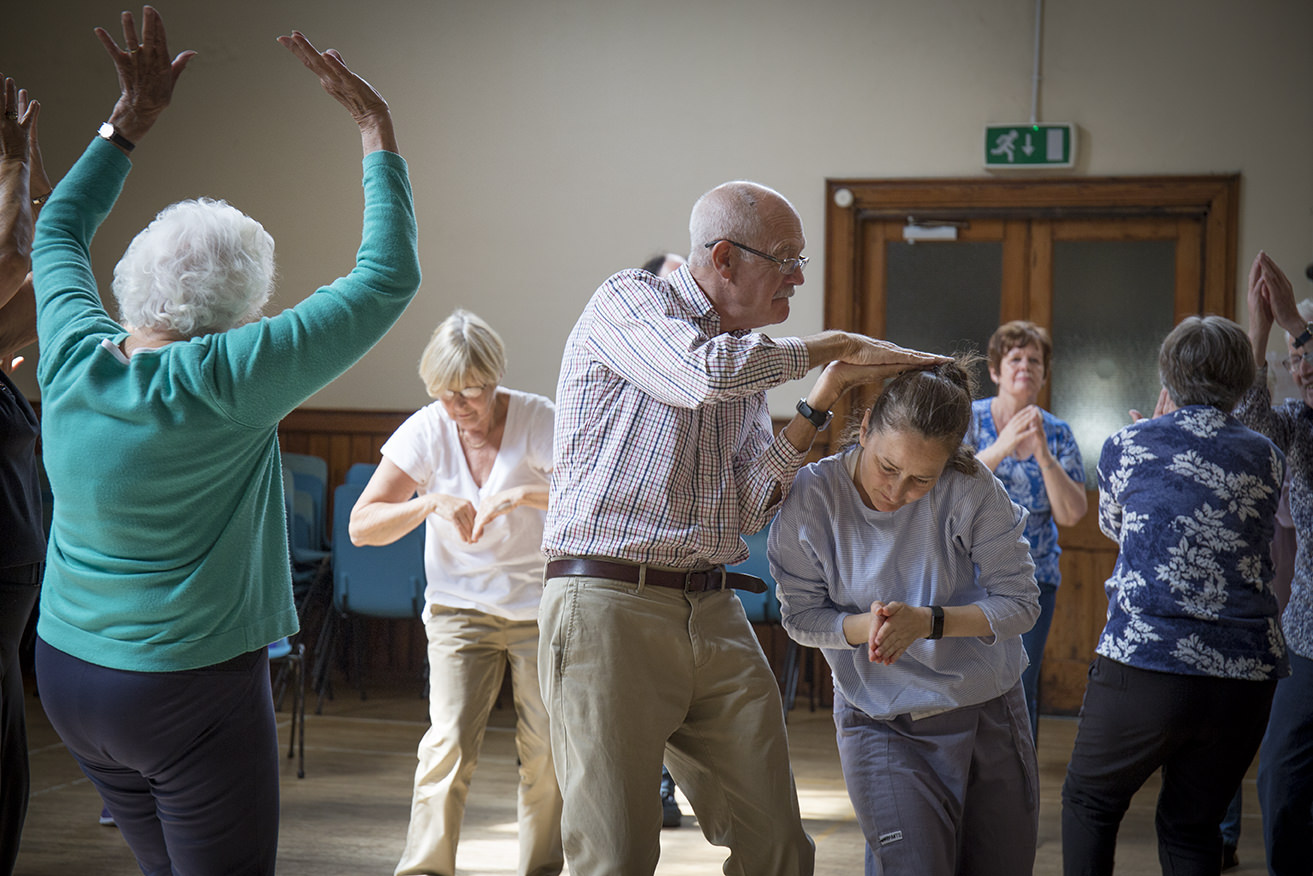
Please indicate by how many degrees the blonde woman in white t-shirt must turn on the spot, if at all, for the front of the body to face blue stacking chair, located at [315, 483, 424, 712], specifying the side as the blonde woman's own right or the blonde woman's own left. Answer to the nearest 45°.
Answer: approximately 180°

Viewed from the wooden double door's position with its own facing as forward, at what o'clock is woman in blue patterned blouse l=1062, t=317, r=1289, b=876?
The woman in blue patterned blouse is roughly at 12 o'clock from the wooden double door.

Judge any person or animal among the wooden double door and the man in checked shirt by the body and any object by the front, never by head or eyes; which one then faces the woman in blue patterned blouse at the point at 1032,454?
the wooden double door

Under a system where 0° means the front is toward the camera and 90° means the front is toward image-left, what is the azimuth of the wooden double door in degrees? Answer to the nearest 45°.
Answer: approximately 0°

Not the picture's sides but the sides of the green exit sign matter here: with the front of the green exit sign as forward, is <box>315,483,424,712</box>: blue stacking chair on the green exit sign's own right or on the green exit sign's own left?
on the green exit sign's own right

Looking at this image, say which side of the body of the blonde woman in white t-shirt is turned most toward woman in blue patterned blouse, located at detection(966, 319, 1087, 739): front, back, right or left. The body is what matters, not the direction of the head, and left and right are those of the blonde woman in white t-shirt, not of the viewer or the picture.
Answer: left

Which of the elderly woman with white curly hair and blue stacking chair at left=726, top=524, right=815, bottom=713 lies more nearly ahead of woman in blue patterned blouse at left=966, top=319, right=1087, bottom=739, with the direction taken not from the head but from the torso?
the elderly woman with white curly hair

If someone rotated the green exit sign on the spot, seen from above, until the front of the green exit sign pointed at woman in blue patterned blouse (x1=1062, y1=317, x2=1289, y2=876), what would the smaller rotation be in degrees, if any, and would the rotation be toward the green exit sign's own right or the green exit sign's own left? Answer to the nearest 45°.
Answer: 0° — it already faces them

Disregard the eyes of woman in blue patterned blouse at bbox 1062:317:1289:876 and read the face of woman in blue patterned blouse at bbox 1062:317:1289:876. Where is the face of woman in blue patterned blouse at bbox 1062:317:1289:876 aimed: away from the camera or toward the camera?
away from the camera

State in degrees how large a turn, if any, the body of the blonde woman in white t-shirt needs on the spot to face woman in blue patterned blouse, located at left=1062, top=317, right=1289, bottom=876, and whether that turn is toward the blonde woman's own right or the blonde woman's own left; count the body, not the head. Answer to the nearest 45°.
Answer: approximately 45° to the blonde woman's own left
